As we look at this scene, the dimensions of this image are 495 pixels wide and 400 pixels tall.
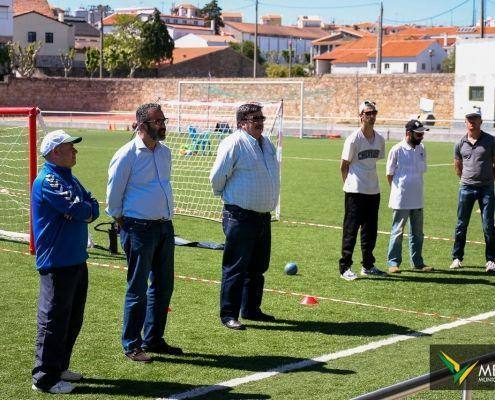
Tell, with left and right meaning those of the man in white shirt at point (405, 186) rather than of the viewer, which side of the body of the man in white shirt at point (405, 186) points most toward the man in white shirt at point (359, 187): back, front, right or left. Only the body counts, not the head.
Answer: right

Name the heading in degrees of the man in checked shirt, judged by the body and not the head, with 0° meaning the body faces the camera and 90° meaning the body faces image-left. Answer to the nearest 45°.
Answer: approximately 315°

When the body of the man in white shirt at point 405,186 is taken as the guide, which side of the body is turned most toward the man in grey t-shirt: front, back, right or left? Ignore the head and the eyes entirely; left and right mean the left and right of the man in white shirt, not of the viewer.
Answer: left

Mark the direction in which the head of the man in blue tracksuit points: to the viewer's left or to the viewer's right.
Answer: to the viewer's right

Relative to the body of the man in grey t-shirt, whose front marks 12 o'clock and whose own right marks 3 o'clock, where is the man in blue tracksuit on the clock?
The man in blue tracksuit is roughly at 1 o'clock from the man in grey t-shirt.

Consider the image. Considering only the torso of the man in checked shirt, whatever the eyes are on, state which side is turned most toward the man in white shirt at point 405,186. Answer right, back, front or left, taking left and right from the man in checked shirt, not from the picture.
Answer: left

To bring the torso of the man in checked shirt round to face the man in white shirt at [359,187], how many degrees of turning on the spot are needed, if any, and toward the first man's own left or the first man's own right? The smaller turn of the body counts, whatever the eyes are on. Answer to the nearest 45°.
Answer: approximately 90° to the first man's own left

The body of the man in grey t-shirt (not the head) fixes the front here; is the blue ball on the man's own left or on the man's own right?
on the man's own right

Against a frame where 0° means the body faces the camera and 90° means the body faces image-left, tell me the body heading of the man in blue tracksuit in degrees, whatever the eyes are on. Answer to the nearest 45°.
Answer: approximately 270°

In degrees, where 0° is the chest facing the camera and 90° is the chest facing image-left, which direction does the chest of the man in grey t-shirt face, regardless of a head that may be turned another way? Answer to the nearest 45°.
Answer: approximately 0°

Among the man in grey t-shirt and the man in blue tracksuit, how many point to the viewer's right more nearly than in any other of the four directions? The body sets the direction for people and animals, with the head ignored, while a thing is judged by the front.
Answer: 1

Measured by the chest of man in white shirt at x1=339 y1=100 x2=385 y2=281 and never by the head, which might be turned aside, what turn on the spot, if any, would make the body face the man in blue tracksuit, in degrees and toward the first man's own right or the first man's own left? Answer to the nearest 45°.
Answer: approximately 90° to the first man's own right

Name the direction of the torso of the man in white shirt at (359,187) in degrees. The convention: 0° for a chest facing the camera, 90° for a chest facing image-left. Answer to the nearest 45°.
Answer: approximately 315°
